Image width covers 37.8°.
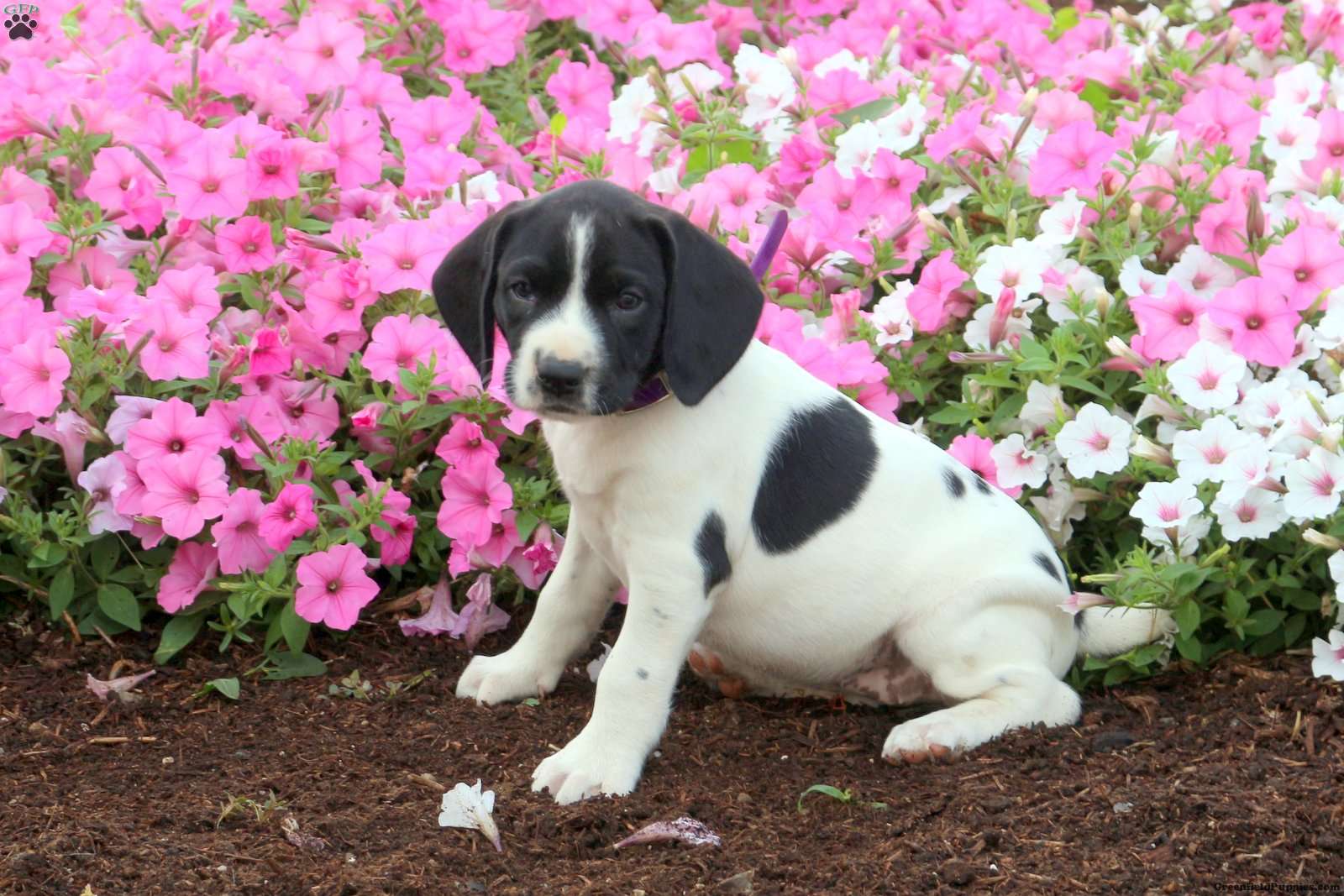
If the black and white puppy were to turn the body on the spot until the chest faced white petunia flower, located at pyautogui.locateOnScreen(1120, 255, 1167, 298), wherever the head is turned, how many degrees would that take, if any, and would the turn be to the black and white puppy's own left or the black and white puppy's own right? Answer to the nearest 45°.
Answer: approximately 180°

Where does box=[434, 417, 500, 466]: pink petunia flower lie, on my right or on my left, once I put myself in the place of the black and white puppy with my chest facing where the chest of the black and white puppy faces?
on my right

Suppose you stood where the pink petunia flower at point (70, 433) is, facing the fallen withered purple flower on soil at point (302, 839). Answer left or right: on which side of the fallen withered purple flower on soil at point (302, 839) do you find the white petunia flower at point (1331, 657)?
left

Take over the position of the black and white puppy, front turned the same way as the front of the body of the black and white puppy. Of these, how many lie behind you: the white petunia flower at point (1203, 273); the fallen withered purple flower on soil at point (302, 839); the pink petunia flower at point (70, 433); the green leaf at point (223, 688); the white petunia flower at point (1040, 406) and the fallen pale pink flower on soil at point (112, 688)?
2

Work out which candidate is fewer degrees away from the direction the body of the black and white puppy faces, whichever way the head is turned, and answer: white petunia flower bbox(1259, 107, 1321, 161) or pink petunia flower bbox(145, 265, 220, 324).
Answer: the pink petunia flower

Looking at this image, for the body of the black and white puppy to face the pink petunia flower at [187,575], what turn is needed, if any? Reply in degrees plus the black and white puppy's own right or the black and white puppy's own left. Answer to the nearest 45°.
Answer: approximately 45° to the black and white puppy's own right

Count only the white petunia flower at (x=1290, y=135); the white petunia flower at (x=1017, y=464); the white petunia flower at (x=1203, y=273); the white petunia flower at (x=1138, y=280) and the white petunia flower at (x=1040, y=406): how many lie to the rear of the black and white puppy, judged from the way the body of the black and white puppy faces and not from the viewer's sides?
5

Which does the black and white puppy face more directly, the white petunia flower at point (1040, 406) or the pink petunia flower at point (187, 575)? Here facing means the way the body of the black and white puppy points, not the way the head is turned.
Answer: the pink petunia flower

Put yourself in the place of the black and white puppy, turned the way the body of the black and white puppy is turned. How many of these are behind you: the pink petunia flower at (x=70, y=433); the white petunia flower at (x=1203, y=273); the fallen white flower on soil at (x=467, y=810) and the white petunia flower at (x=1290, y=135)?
2

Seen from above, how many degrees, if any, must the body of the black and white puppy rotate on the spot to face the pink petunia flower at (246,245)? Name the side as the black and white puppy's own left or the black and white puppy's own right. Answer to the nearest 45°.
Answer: approximately 90° to the black and white puppy's own right

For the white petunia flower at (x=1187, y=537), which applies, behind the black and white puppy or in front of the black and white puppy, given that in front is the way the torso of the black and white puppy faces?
behind

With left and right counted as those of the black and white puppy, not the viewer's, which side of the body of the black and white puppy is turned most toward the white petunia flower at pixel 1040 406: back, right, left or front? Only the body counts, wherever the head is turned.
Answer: back

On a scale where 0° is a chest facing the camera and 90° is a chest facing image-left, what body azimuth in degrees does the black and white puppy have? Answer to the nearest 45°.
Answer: approximately 45°

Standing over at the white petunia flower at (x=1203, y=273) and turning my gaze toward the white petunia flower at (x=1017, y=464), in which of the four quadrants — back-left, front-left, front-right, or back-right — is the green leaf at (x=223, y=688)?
front-right

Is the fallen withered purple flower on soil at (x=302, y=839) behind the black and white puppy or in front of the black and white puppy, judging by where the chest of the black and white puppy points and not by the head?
in front

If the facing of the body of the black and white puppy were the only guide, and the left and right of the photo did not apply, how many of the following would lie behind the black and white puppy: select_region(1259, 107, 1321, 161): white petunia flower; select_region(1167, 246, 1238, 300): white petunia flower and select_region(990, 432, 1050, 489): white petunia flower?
3

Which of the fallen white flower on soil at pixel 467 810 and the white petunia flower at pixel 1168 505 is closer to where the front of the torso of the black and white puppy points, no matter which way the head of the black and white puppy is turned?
the fallen white flower on soil

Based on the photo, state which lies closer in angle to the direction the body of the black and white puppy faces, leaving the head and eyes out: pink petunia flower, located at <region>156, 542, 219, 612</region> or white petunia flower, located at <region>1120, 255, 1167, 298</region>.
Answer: the pink petunia flower

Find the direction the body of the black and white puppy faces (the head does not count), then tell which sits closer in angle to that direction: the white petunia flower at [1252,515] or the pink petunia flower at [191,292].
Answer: the pink petunia flower

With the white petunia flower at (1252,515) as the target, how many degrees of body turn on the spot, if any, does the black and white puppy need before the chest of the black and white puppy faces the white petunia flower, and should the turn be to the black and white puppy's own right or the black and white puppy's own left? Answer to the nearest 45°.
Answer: approximately 135° to the black and white puppy's own left
